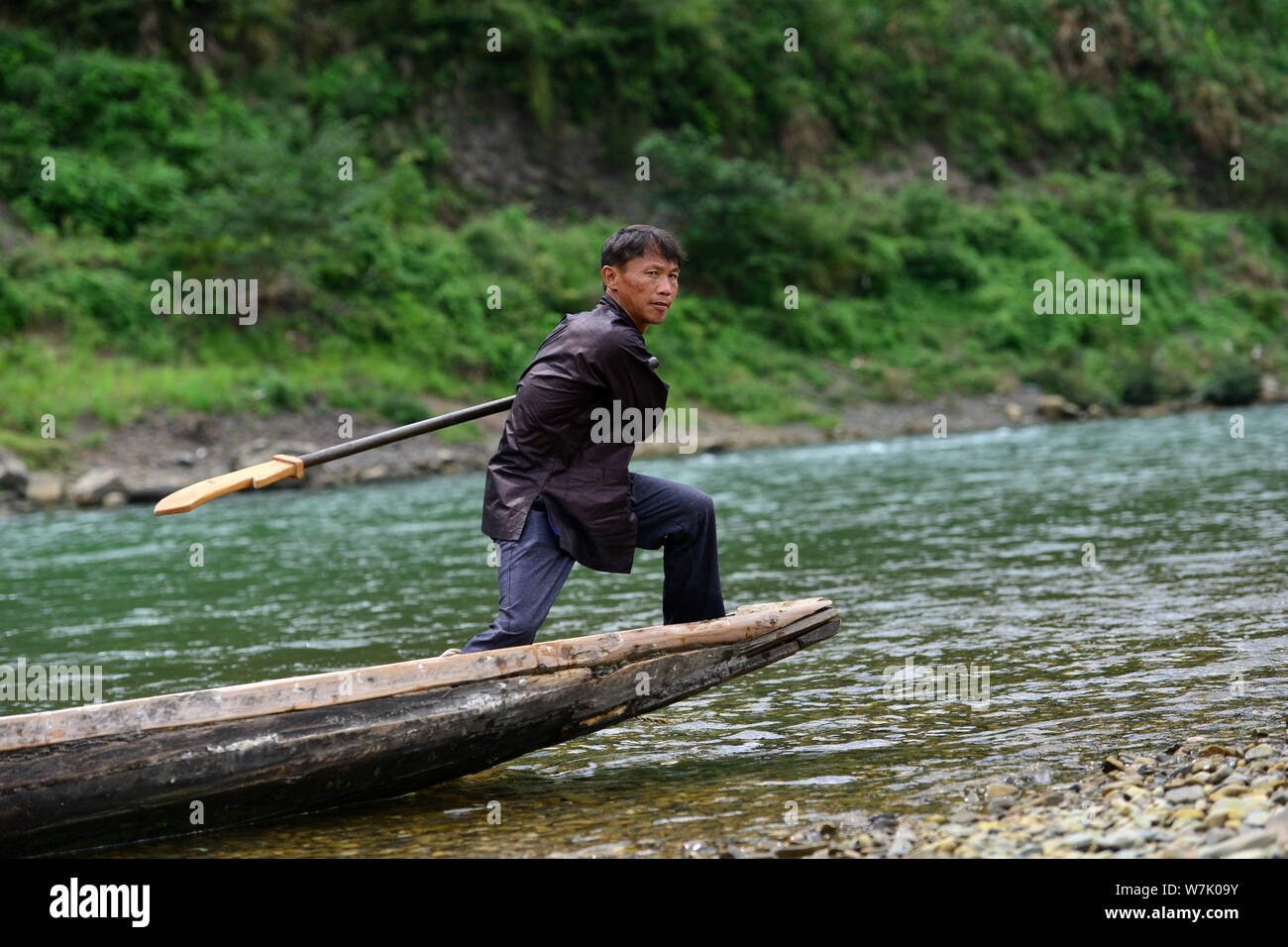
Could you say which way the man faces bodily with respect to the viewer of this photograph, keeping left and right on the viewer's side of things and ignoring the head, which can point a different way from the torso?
facing to the right of the viewer

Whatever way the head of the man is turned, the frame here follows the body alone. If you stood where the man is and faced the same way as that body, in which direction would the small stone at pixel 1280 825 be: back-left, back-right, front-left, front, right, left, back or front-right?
front-right

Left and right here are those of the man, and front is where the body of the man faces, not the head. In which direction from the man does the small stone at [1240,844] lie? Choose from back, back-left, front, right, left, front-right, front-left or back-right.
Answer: front-right

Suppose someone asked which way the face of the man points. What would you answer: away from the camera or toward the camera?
toward the camera

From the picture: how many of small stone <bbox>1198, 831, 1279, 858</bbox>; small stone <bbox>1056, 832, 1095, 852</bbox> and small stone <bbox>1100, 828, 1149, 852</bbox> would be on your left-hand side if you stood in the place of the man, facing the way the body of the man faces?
0

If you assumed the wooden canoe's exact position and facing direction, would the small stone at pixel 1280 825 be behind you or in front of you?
in front

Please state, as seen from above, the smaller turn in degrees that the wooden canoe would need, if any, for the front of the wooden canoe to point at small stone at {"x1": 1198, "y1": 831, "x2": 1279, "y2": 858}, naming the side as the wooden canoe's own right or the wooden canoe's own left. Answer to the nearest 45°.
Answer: approximately 45° to the wooden canoe's own right

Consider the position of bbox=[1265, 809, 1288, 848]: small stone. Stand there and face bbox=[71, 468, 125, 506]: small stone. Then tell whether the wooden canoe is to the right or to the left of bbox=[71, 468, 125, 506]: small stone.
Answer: left

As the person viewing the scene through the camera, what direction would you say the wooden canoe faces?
facing to the right of the viewer

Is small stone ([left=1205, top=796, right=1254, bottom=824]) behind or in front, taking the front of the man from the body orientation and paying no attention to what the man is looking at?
in front
